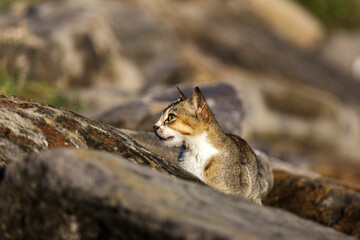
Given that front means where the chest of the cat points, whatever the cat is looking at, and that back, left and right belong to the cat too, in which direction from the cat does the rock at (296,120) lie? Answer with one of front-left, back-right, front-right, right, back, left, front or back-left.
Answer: right

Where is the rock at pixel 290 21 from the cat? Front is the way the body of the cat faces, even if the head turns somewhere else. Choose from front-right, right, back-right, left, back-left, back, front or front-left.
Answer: right

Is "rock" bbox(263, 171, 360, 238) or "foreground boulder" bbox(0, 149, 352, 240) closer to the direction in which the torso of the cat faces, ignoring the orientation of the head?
the foreground boulder

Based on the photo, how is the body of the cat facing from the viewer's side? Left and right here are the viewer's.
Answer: facing to the left of the viewer

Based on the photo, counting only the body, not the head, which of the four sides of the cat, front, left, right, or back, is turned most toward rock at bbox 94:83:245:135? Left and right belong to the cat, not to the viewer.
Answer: right
